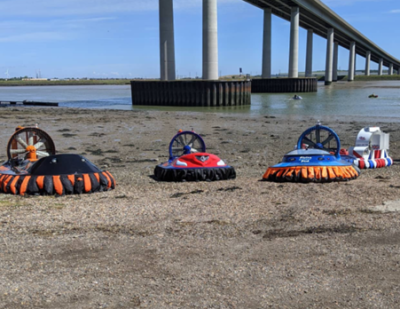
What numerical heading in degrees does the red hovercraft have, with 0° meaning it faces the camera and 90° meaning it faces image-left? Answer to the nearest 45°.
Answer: approximately 315°

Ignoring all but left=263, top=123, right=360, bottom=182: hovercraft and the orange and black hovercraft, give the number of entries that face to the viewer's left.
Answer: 0

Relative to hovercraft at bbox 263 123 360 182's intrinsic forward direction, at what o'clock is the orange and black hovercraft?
The orange and black hovercraft is roughly at 2 o'clock from the hovercraft.

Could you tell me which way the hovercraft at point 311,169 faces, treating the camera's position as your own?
facing the viewer

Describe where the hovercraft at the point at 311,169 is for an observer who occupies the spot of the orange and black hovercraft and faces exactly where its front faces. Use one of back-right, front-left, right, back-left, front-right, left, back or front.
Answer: front-left

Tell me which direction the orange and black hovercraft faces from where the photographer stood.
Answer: facing the viewer and to the right of the viewer

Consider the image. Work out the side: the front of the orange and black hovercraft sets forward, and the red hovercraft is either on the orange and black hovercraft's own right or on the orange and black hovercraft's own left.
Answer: on the orange and black hovercraft's own left

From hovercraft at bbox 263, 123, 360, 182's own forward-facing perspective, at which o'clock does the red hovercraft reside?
The red hovercraft is roughly at 3 o'clock from the hovercraft.

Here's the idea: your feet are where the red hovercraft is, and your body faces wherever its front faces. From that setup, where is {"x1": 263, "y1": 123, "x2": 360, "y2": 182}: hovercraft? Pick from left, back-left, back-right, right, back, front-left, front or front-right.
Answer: front-left
